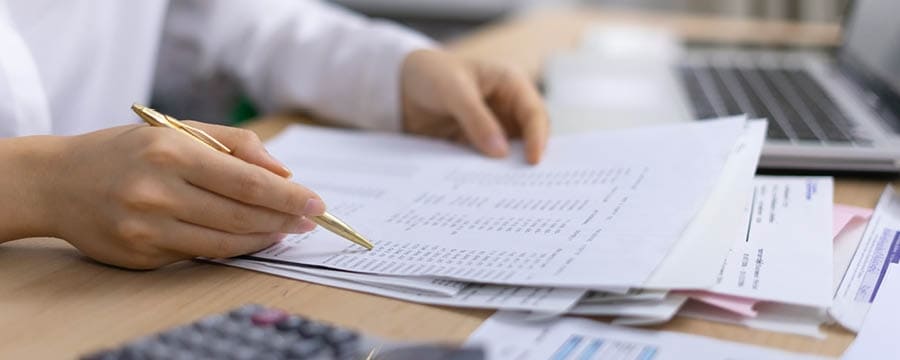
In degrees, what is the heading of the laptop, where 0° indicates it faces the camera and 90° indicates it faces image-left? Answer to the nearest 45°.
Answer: approximately 90°

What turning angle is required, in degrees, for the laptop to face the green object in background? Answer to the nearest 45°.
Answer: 0° — it already faces it

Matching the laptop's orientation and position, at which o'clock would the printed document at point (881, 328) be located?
The printed document is roughly at 9 o'clock from the laptop.
